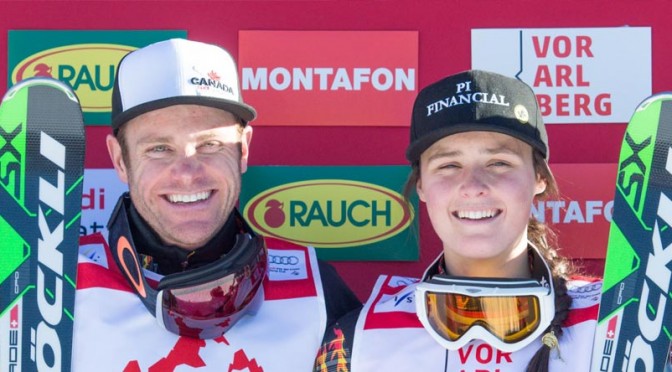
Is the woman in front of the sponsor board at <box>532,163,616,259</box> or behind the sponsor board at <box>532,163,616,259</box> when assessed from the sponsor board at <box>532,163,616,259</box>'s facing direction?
in front

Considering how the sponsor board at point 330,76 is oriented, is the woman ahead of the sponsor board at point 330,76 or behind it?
ahead

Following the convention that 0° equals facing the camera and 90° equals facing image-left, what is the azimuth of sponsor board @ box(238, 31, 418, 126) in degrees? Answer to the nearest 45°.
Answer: approximately 0°
